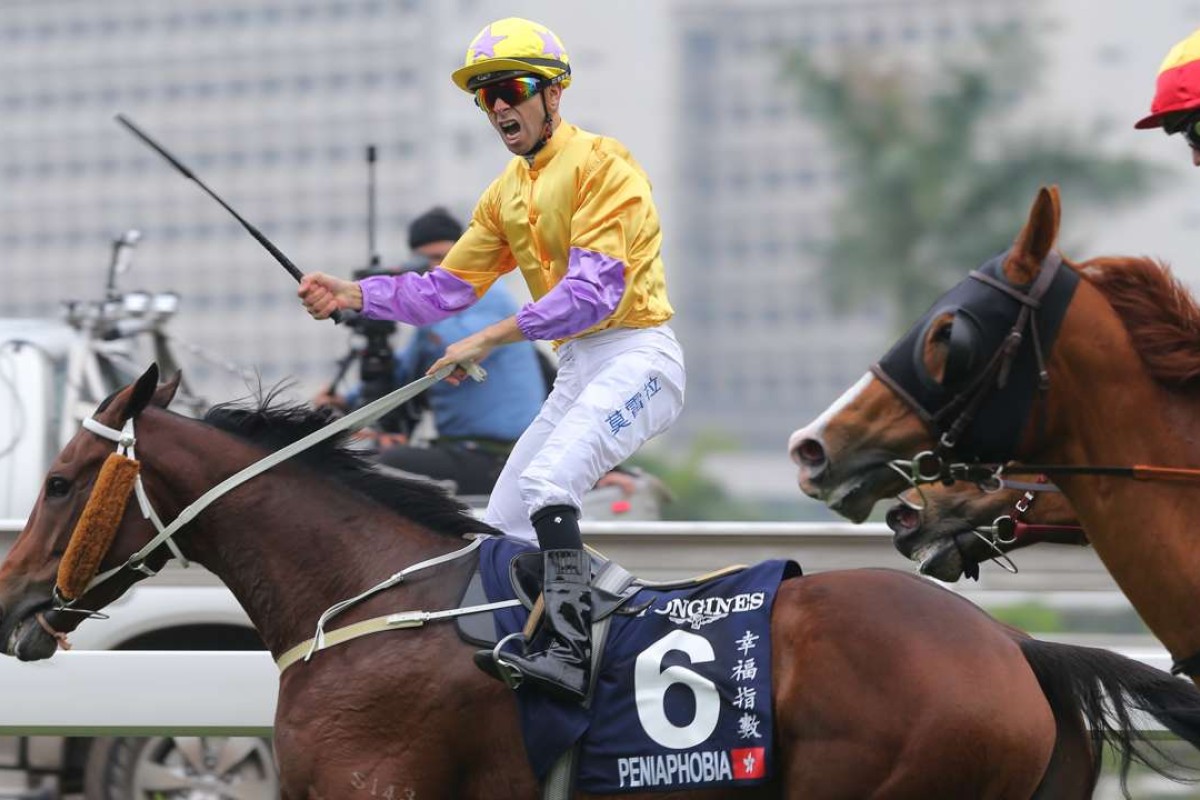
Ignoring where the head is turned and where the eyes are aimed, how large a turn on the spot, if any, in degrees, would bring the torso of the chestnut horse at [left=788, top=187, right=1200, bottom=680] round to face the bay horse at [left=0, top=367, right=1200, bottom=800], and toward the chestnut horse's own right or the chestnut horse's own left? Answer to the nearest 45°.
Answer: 0° — it already faces it

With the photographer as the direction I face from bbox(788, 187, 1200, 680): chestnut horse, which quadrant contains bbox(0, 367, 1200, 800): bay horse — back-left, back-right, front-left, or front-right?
front-left

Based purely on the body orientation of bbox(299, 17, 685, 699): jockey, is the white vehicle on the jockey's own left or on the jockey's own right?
on the jockey's own right

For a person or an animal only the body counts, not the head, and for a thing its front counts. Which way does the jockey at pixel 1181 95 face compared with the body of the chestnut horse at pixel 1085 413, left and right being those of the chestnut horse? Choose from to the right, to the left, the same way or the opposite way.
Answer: the same way

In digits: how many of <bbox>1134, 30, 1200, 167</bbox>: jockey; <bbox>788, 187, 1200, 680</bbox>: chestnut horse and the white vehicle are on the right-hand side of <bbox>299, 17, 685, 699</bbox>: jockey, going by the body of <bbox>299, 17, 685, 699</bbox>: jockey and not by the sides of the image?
1

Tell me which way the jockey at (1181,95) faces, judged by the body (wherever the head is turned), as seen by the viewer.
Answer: to the viewer's left

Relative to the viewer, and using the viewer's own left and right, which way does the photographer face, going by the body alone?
facing to the left of the viewer

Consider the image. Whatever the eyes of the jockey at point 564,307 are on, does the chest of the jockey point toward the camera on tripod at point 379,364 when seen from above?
no

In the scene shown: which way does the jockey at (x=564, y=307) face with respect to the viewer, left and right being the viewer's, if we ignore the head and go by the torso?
facing the viewer and to the left of the viewer

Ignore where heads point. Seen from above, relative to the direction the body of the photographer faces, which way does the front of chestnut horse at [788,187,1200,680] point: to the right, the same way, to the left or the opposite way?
the same way

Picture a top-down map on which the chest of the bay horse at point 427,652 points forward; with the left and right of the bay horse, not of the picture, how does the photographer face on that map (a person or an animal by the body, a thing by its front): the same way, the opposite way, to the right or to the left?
the same way

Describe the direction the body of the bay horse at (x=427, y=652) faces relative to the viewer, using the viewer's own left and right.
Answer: facing to the left of the viewer

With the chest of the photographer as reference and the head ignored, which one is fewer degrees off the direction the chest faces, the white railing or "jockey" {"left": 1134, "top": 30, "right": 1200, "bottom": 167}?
the white railing

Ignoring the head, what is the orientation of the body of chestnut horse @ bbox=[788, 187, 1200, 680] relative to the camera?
to the viewer's left

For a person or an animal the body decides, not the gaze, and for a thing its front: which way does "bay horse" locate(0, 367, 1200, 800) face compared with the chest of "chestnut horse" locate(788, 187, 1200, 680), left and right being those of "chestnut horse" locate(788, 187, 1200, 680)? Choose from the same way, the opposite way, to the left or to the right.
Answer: the same way

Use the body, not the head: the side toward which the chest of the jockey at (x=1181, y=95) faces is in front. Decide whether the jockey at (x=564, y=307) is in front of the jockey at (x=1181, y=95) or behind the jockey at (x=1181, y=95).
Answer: in front
